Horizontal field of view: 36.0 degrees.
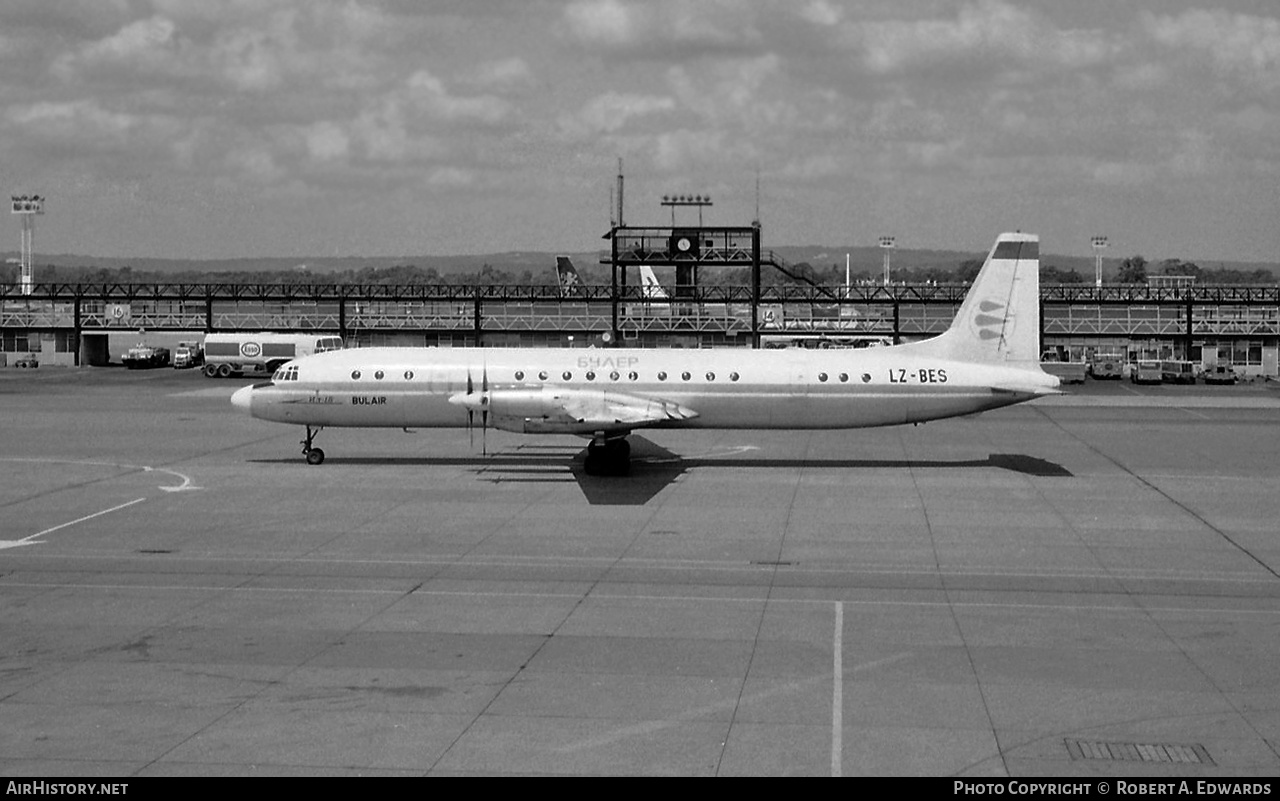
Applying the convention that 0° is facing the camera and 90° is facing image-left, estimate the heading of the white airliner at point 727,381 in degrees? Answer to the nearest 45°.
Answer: approximately 90°
